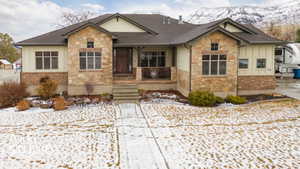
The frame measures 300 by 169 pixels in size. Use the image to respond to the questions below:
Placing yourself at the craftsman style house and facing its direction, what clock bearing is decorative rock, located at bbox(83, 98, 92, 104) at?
The decorative rock is roughly at 2 o'clock from the craftsman style house.

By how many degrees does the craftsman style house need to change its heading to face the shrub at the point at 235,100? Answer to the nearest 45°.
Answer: approximately 45° to its left

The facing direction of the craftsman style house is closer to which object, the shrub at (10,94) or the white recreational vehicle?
the shrub

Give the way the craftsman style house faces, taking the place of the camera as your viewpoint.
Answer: facing the viewer

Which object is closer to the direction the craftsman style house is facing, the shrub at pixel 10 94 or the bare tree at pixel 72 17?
the shrub

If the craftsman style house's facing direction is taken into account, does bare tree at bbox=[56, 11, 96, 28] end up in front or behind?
behind

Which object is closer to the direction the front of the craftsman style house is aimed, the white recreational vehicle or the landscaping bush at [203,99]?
the landscaping bush

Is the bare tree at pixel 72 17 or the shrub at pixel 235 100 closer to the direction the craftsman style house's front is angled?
the shrub

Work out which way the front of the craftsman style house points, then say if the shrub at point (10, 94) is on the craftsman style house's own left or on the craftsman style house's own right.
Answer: on the craftsman style house's own right

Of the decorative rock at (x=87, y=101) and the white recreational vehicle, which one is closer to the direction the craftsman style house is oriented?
the decorative rock

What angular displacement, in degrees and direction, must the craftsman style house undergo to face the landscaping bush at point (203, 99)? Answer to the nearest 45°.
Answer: approximately 45° to its left

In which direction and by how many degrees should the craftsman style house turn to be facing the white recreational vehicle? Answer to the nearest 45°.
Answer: approximately 135° to its left
